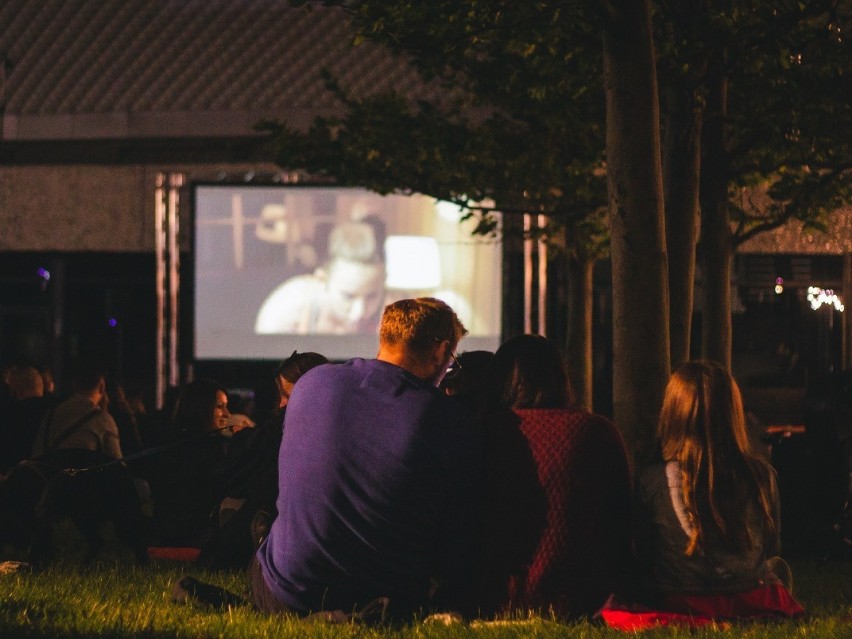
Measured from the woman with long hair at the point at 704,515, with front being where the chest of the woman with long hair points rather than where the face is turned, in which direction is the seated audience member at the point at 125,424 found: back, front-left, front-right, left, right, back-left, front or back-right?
front-left

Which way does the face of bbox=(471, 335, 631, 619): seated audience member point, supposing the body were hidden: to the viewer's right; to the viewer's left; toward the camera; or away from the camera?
away from the camera

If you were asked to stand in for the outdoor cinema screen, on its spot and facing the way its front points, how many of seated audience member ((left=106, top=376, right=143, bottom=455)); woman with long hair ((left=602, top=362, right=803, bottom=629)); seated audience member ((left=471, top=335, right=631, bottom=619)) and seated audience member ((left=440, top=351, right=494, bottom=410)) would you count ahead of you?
4

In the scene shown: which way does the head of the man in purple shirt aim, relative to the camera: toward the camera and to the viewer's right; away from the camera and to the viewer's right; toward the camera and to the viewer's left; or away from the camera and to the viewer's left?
away from the camera and to the viewer's right

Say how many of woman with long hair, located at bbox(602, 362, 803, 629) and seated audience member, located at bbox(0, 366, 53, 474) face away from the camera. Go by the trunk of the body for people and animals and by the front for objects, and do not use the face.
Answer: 2

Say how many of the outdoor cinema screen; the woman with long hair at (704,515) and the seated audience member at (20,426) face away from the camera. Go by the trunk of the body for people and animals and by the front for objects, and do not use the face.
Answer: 2

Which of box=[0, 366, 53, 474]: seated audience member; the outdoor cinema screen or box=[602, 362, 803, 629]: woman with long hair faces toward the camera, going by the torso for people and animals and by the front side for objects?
the outdoor cinema screen

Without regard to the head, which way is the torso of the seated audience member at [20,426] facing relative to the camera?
away from the camera

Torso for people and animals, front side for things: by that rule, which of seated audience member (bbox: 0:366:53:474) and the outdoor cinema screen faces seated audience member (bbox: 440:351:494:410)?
the outdoor cinema screen

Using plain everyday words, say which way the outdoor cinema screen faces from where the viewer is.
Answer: facing the viewer

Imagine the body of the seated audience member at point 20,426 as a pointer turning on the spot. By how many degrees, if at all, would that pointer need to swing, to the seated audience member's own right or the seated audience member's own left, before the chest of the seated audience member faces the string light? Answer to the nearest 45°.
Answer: approximately 45° to the seated audience member's own right

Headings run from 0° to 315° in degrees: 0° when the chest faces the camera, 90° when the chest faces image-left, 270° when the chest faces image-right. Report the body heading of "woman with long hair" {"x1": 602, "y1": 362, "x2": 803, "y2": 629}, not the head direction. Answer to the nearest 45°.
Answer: approximately 180°
